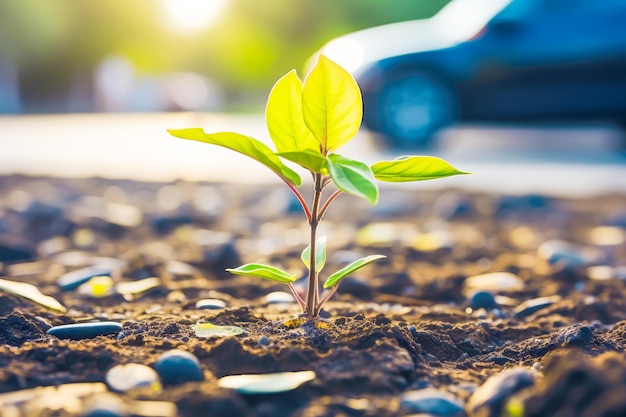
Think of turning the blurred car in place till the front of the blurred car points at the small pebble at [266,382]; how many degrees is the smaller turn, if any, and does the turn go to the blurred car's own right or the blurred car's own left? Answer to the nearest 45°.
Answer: approximately 90° to the blurred car's own left

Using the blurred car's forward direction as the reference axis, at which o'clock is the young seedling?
The young seedling is roughly at 9 o'clock from the blurred car.

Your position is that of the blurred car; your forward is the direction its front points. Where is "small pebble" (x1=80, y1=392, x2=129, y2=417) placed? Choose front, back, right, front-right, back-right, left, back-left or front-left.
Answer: left

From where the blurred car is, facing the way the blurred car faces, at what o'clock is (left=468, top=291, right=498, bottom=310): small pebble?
The small pebble is roughly at 9 o'clock from the blurred car.

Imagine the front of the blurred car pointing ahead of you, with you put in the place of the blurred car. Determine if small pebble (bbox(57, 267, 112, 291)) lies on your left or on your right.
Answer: on your left

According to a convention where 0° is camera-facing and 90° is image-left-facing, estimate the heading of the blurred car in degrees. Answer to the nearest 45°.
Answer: approximately 90°

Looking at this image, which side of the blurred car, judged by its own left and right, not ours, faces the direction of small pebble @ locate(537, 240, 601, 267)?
left

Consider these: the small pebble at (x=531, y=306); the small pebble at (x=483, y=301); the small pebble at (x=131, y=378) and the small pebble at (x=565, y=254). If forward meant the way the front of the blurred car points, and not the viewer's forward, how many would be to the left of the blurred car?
4

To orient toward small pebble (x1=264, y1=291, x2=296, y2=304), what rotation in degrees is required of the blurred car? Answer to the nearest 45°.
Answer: approximately 90° to its left

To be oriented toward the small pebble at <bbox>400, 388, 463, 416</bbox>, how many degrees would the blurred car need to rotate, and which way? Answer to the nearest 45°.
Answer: approximately 90° to its left

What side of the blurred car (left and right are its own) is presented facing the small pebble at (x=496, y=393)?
left
